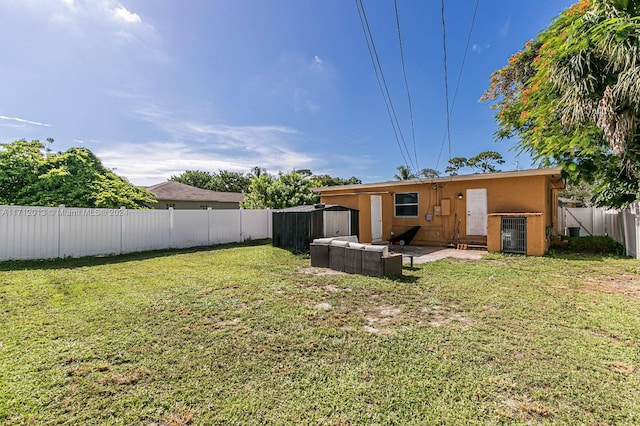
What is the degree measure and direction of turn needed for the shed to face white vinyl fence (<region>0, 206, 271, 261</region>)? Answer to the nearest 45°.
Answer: approximately 135° to its right

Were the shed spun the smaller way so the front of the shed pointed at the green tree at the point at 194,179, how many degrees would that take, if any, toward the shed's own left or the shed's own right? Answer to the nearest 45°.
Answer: approximately 180°

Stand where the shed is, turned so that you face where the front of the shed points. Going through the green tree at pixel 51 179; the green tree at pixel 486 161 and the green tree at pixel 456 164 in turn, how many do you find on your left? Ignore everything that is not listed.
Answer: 2

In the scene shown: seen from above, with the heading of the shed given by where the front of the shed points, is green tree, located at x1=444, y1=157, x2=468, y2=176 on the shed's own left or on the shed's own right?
on the shed's own left

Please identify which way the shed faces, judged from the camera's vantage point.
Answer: facing the viewer and to the right of the viewer

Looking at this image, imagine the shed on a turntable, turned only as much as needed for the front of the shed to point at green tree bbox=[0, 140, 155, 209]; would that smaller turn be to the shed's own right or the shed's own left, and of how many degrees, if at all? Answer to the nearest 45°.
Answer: approximately 135° to the shed's own right

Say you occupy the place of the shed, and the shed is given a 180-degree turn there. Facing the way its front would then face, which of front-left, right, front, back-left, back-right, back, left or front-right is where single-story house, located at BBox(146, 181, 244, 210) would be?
front

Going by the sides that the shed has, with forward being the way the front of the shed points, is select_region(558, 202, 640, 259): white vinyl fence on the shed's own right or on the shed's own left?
on the shed's own left

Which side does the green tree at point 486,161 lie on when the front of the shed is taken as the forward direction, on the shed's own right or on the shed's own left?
on the shed's own left

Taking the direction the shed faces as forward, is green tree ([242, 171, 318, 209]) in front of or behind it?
behind

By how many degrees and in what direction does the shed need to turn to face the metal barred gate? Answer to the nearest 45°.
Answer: approximately 45° to its left

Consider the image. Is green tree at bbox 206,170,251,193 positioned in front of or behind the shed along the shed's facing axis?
behind
